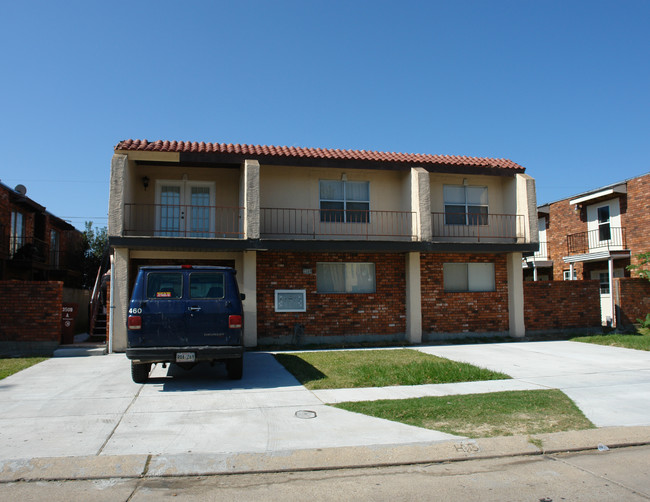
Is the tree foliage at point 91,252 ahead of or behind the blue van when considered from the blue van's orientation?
ahead

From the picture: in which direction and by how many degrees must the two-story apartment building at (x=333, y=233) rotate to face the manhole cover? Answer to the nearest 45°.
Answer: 0° — it already faces it

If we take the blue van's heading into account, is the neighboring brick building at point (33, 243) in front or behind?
in front

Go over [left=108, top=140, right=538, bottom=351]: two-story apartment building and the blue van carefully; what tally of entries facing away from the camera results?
1

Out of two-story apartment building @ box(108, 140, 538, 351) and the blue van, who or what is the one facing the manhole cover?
the two-story apartment building

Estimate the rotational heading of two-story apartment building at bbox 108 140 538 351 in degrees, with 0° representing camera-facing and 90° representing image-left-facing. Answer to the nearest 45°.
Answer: approximately 0°

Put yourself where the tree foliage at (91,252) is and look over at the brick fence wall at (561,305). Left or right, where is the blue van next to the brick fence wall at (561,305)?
right

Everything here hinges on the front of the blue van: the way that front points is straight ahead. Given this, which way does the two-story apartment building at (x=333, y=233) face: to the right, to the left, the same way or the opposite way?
the opposite way

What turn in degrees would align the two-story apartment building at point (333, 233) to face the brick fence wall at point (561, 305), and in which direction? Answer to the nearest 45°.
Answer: approximately 90° to its left

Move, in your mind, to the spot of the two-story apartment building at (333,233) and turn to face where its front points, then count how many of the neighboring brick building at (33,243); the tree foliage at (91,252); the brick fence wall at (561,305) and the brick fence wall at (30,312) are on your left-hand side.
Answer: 1

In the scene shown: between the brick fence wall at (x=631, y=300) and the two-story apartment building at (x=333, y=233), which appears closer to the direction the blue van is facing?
the two-story apartment building

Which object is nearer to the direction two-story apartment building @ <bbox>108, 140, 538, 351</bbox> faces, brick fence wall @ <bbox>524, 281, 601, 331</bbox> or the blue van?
the blue van

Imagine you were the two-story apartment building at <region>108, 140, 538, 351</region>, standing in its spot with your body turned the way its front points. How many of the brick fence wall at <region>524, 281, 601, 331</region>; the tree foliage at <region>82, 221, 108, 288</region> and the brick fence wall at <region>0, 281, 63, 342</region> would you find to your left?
1

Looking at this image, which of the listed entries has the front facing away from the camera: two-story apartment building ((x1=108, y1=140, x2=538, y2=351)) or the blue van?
the blue van

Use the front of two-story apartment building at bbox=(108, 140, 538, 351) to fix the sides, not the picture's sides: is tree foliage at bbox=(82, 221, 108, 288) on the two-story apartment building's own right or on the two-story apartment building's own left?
on the two-story apartment building's own right

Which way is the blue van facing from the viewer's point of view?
away from the camera
